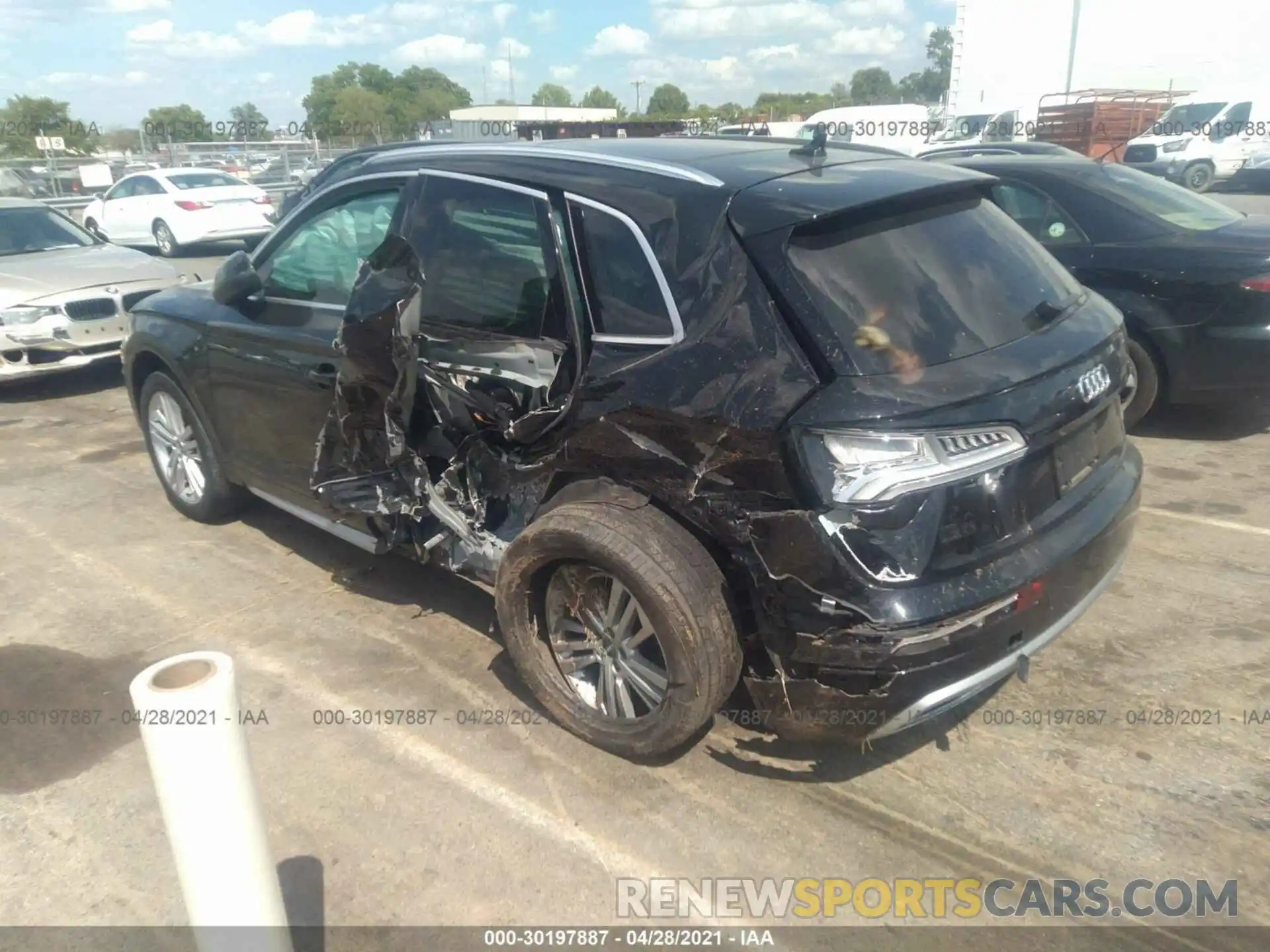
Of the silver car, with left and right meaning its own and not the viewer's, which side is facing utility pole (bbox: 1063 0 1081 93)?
left

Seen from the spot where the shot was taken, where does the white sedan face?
facing away from the viewer and to the left of the viewer

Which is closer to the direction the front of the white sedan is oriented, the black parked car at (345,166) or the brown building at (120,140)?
the brown building

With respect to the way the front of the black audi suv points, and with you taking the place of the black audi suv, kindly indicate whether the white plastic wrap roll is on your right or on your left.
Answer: on your left

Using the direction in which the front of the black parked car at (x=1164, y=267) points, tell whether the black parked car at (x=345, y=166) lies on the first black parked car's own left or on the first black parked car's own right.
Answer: on the first black parked car's own left

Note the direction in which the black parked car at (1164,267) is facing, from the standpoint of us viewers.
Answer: facing away from the viewer and to the left of the viewer

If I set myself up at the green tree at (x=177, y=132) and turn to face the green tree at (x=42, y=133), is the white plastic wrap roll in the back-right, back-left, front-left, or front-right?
back-left

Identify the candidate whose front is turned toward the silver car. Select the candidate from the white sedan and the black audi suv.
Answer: the black audi suv

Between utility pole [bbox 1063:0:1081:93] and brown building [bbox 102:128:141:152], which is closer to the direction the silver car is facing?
the utility pole

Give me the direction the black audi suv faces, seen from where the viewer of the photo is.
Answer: facing away from the viewer and to the left of the viewer

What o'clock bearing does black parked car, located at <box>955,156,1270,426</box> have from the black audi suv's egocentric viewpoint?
The black parked car is roughly at 3 o'clock from the black audi suv.
